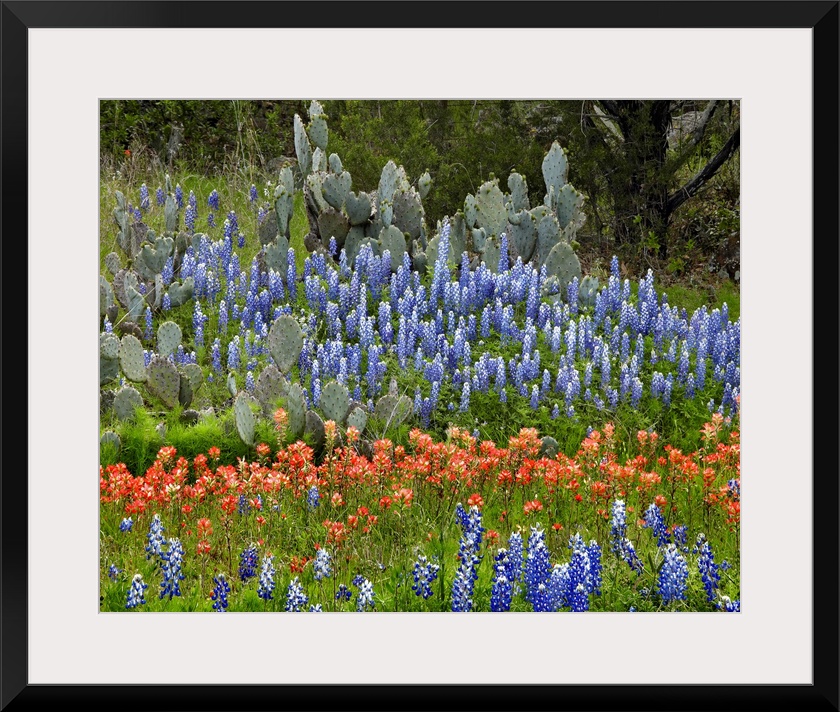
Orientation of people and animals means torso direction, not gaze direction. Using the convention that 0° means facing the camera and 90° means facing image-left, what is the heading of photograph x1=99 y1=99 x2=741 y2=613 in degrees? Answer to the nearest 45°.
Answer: approximately 0°
